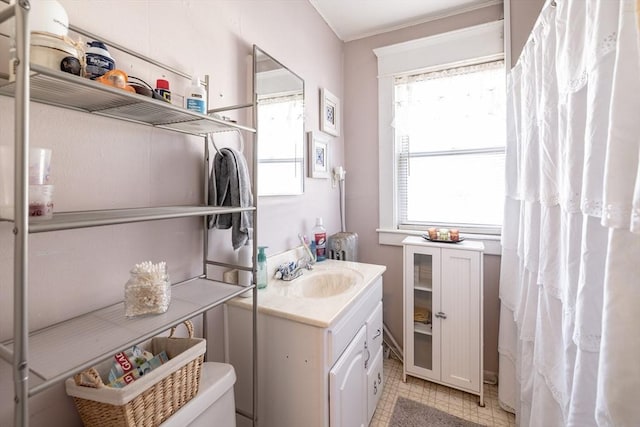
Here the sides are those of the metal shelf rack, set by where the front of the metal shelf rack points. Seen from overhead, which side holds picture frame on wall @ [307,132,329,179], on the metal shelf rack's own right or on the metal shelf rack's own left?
on the metal shelf rack's own left

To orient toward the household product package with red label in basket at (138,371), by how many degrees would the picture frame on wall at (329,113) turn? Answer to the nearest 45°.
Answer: approximately 45° to its right

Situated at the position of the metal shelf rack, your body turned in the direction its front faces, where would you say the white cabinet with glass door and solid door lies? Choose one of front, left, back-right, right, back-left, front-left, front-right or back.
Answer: front-left

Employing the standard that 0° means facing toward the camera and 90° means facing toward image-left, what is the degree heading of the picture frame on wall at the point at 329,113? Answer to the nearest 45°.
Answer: approximately 315°

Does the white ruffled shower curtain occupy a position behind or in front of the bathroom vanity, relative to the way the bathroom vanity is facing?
in front

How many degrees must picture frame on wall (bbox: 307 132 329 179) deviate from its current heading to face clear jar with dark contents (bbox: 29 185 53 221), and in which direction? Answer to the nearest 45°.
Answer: approximately 45° to its right

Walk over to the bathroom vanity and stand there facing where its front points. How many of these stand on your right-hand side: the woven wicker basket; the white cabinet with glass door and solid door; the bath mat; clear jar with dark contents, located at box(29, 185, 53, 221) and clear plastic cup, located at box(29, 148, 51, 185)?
3

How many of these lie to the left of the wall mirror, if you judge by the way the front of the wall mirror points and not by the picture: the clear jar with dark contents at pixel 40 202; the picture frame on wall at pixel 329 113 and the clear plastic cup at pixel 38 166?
1

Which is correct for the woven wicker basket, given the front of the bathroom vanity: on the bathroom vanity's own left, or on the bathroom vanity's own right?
on the bathroom vanity's own right

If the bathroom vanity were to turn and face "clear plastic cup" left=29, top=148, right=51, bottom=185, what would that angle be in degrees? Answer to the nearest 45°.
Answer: approximately 90° to its right

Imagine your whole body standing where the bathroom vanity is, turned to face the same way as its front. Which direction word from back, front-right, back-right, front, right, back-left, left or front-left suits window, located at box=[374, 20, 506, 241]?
left

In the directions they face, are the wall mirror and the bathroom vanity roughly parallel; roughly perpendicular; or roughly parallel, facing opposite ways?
roughly parallel

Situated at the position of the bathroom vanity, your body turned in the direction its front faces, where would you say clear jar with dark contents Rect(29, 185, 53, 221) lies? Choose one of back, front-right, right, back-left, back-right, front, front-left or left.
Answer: right

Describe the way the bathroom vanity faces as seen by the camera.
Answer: facing the viewer and to the right of the viewer
